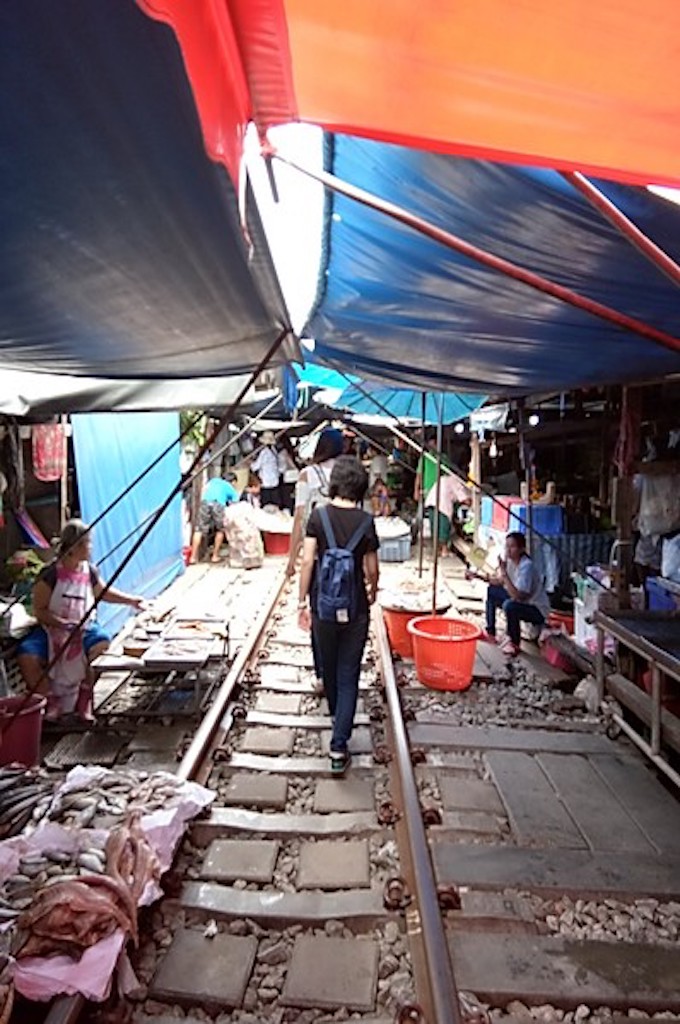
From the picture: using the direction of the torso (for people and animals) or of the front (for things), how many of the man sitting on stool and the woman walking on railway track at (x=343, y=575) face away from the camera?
1

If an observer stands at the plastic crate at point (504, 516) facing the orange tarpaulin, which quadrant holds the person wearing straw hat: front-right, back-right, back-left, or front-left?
back-right

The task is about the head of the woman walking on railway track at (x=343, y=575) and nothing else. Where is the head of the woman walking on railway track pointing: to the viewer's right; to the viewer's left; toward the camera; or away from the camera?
away from the camera

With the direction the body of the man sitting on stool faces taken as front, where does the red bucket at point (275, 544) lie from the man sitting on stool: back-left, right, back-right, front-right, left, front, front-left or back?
right

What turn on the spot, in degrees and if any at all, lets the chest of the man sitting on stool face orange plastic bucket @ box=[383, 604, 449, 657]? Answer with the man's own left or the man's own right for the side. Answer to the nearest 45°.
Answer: approximately 45° to the man's own right

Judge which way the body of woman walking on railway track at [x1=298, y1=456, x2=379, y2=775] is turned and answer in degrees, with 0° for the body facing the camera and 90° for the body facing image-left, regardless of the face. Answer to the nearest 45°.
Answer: approximately 180°

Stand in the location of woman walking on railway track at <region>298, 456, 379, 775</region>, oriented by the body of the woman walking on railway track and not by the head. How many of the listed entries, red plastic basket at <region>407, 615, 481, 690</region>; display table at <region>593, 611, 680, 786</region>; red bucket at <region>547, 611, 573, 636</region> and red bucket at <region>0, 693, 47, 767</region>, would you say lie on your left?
1

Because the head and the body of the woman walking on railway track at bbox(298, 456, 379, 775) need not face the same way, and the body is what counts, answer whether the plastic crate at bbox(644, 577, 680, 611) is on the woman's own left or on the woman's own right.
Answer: on the woman's own right

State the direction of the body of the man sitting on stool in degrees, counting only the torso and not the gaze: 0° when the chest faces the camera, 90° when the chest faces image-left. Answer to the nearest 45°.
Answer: approximately 45°

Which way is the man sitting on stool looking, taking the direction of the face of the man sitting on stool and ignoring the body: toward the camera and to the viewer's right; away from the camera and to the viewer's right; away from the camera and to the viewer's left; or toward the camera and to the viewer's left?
toward the camera and to the viewer's left

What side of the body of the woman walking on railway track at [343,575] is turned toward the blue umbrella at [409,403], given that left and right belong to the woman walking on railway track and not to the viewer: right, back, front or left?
front

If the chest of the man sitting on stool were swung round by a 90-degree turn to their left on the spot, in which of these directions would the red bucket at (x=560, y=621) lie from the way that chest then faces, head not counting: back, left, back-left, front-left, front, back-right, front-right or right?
left

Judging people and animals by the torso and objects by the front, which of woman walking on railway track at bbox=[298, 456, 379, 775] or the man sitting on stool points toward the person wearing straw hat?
the woman walking on railway track

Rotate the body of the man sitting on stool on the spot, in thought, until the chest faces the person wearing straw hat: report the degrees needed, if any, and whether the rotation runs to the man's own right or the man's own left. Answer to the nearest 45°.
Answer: approximately 90° to the man's own right

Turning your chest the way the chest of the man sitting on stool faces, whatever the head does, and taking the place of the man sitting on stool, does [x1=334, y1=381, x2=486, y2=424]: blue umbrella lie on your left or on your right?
on your right

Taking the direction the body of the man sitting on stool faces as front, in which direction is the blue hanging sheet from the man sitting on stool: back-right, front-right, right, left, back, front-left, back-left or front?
front-right

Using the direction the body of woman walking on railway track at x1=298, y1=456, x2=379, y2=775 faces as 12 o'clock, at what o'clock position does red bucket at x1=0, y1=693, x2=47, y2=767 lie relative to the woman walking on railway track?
The red bucket is roughly at 9 o'clock from the woman walking on railway track.

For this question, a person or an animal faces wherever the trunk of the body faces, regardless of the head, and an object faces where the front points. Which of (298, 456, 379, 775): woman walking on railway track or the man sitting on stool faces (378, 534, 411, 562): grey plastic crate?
the woman walking on railway track

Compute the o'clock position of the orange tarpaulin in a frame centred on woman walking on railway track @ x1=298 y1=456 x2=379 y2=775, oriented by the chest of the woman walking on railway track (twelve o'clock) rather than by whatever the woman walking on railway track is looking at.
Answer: The orange tarpaulin is roughly at 6 o'clock from the woman walking on railway track.
